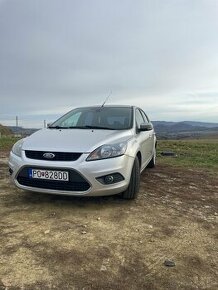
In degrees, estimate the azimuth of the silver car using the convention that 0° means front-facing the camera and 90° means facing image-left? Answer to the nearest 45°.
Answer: approximately 45°
